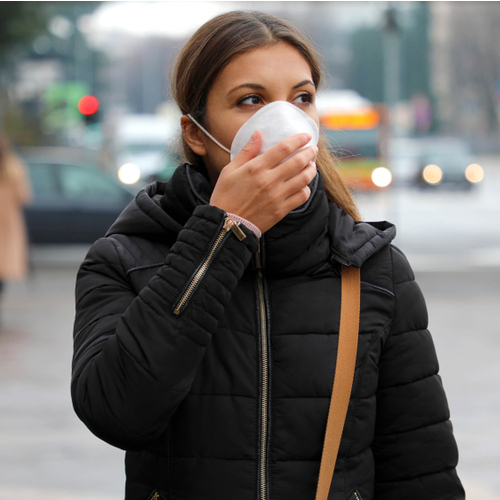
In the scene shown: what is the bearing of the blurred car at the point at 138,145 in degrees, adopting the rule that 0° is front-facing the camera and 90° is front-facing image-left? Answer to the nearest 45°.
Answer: approximately 0°

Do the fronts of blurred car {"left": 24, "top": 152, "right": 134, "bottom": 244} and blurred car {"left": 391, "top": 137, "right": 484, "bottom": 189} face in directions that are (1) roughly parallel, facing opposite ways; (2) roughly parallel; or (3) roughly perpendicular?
roughly perpendicular

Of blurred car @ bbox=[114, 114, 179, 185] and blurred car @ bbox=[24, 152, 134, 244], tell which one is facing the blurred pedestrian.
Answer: blurred car @ bbox=[114, 114, 179, 185]

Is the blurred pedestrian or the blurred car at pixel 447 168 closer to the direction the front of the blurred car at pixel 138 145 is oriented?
the blurred pedestrian

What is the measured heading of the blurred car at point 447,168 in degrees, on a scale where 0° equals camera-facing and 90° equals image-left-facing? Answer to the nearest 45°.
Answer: approximately 315°

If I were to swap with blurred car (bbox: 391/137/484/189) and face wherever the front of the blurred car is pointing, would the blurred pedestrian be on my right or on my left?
on my right

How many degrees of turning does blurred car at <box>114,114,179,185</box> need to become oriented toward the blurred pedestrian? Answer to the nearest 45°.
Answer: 0° — it already faces them
